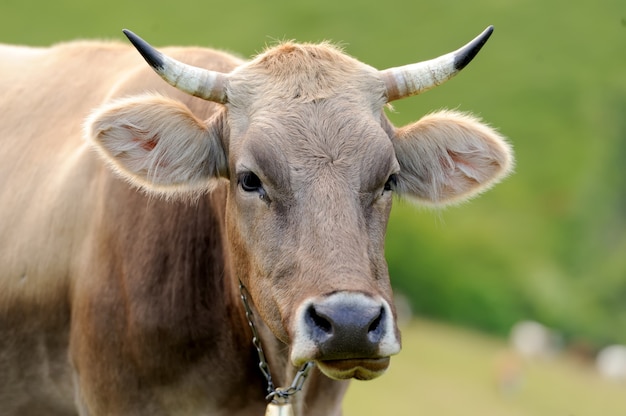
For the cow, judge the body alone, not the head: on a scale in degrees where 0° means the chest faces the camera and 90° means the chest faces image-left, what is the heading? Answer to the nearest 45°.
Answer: approximately 315°
